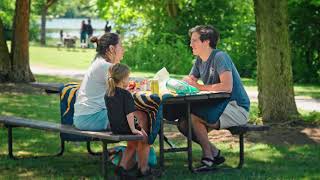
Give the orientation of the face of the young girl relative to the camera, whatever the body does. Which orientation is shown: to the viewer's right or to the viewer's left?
to the viewer's right

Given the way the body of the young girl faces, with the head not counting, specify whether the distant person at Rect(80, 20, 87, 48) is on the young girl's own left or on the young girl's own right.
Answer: on the young girl's own left

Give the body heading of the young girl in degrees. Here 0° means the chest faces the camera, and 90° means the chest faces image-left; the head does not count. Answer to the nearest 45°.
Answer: approximately 225°

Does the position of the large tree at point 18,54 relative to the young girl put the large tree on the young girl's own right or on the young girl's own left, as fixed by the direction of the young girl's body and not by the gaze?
on the young girl's own left
